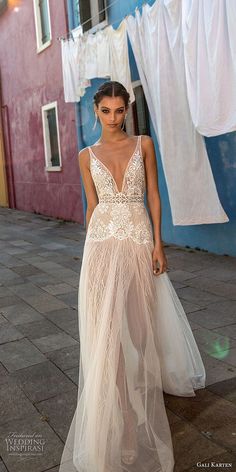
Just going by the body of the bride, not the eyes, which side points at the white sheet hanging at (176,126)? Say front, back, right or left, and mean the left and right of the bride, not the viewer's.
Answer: back

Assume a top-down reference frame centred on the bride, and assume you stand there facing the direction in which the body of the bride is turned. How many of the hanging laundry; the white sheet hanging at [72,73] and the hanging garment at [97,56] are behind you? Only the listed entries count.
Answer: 3

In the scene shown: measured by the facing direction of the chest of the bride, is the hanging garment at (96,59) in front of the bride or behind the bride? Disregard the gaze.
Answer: behind

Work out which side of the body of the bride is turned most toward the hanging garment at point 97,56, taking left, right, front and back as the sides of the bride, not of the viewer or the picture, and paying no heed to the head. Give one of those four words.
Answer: back

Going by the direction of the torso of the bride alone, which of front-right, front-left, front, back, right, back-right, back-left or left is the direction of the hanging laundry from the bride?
back

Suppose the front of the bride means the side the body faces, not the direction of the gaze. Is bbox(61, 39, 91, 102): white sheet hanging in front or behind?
behind

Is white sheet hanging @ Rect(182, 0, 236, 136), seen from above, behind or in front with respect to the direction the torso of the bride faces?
behind

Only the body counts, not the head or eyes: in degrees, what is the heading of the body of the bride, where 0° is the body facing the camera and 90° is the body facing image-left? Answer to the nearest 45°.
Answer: approximately 0°

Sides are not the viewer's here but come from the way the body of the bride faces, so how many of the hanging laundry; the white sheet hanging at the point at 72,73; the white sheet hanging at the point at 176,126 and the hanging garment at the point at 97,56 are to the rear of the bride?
4

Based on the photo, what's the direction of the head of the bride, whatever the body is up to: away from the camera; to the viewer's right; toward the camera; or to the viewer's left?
toward the camera
